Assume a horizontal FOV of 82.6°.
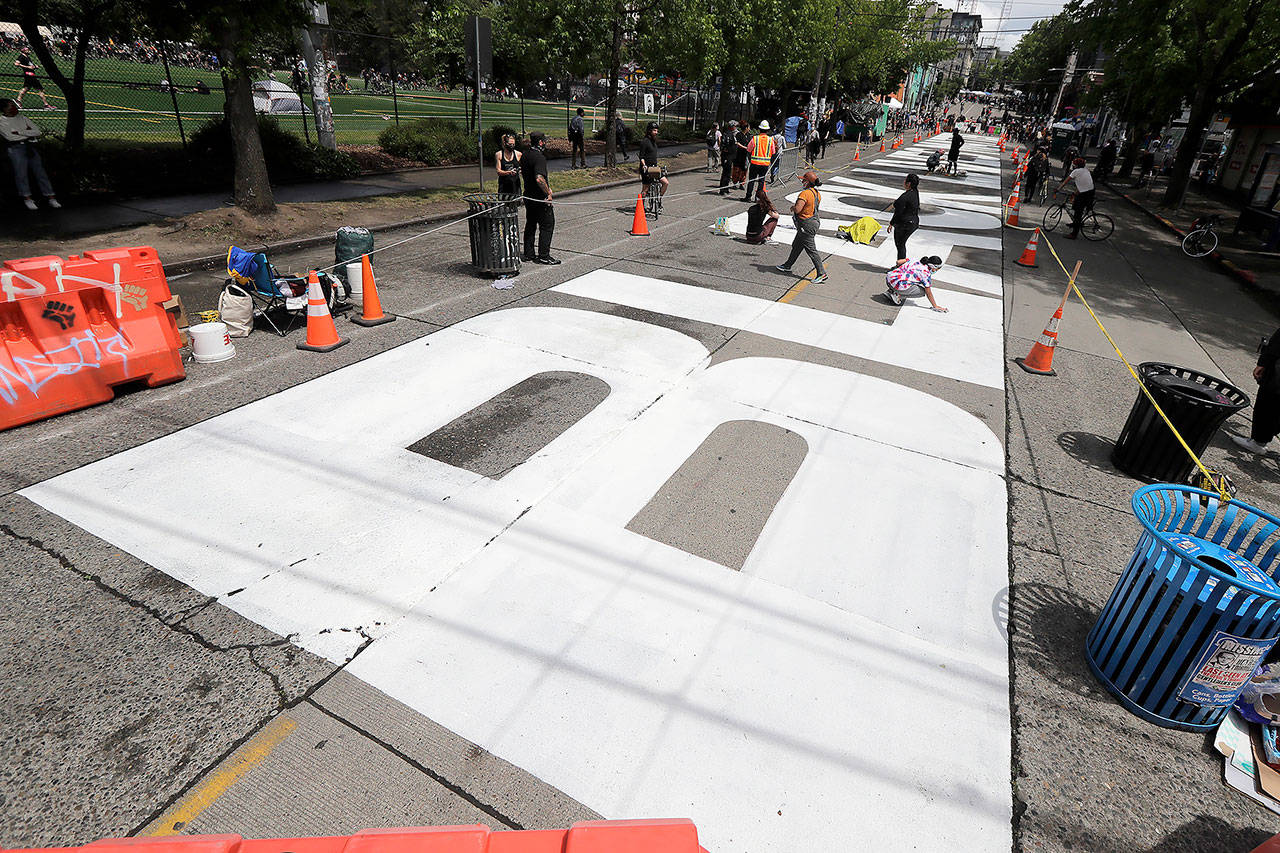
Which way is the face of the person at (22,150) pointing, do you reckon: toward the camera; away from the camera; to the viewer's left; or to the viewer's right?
to the viewer's right

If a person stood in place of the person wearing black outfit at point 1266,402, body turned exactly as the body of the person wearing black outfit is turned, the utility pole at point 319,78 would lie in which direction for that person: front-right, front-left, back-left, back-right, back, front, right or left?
front

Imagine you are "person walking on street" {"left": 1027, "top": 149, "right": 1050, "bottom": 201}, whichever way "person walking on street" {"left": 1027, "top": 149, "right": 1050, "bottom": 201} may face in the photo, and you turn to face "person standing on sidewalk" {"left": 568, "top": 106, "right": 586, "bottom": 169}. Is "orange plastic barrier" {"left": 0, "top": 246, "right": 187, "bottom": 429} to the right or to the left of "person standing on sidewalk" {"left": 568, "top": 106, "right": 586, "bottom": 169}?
left

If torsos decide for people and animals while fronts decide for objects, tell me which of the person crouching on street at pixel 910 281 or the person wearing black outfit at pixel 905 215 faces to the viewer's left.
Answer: the person wearing black outfit

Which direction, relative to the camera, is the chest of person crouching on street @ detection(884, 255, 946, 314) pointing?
to the viewer's right

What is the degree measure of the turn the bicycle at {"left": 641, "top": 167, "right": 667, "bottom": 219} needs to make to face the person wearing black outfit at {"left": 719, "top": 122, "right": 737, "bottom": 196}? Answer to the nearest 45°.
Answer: approximately 180°

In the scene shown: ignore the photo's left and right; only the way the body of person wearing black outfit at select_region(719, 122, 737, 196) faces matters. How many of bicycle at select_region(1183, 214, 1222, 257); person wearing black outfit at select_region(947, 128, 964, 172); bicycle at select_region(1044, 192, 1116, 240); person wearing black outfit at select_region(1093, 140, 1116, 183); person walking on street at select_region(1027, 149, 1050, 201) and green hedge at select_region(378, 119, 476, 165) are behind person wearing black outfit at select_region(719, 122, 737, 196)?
1

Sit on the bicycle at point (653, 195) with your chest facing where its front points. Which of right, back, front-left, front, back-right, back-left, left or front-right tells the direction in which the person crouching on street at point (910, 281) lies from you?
front-left

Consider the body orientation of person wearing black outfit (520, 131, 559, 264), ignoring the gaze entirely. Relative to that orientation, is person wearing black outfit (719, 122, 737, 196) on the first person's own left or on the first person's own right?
on the first person's own left

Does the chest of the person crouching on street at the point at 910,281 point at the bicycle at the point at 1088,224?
no
